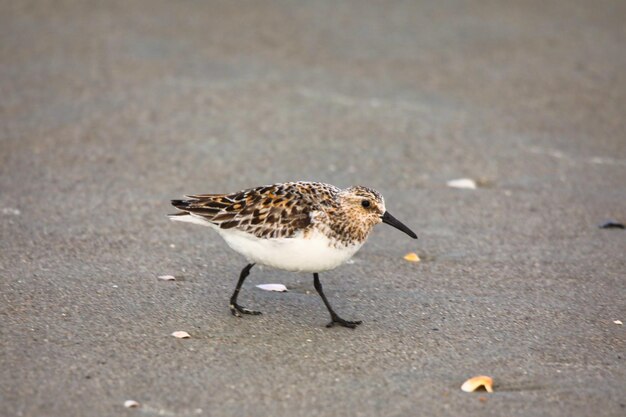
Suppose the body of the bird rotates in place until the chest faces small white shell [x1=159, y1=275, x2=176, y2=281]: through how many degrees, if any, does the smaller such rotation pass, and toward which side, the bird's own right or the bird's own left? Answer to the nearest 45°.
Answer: approximately 135° to the bird's own left

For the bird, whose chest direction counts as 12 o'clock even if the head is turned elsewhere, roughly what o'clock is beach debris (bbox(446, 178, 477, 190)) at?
The beach debris is roughly at 10 o'clock from the bird.

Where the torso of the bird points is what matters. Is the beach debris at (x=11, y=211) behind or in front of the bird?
behind

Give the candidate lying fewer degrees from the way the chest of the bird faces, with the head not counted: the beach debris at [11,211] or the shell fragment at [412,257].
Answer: the shell fragment

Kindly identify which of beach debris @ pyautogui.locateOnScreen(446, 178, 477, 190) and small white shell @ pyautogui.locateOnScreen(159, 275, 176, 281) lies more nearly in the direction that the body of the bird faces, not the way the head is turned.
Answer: the beach debris

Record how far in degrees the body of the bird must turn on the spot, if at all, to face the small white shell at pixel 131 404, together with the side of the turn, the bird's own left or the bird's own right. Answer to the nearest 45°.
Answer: approximately 135° to the bird's own right

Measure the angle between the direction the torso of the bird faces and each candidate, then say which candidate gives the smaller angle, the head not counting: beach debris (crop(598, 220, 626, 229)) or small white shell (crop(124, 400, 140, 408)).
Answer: the beach debris

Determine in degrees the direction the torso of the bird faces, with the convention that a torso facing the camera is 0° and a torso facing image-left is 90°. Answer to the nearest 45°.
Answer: approximately 270°
